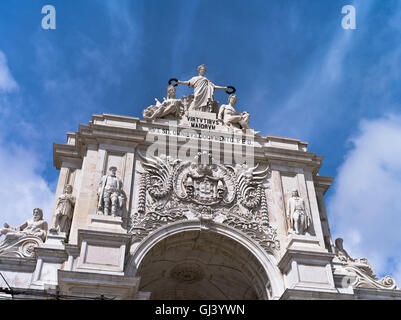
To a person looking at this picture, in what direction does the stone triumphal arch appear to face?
facing the viewer
